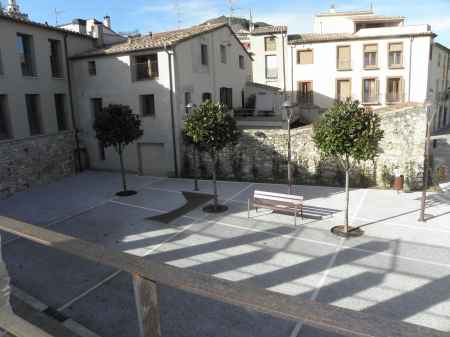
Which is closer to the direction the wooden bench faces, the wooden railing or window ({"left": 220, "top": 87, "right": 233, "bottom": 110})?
the wooden railing

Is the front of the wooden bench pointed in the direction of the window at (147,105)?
no

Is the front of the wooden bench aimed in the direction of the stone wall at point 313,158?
no

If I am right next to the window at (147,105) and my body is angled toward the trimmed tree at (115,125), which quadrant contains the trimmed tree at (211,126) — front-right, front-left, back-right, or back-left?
front-left

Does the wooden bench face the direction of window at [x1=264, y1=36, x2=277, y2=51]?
no

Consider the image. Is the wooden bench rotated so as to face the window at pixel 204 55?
no

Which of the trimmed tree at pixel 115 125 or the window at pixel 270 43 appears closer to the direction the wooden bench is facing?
the trimmed tree

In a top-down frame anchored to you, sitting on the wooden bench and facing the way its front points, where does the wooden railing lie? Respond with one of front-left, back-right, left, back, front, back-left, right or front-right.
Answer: front-left

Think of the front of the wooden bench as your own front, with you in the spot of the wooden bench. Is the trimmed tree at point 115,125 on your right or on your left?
on your right

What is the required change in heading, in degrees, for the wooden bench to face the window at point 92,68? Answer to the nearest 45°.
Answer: approximately 90° to its right

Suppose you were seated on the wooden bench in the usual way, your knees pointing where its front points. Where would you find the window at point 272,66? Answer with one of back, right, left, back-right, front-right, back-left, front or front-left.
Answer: back-right
